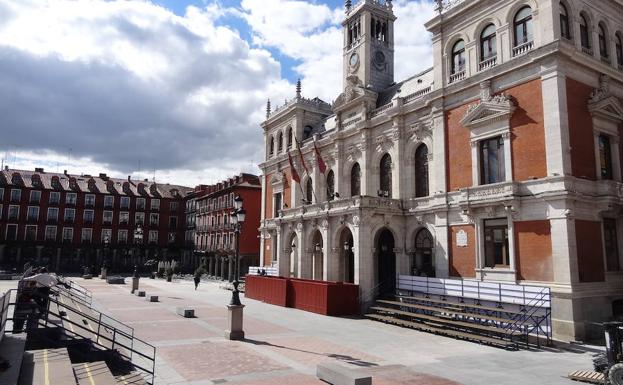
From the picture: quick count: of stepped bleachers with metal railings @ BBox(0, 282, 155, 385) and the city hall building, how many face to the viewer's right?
1

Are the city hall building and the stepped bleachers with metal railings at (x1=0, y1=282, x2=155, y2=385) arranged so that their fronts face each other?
yes

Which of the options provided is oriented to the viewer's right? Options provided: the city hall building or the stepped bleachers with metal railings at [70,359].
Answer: the stepped bleachers with metal railings

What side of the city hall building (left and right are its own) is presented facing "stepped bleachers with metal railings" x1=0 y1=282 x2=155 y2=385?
front

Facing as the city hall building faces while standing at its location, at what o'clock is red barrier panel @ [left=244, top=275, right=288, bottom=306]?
The red barrier panel is roughly at 2 o'clock from the city hall building.

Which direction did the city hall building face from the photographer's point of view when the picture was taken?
facing the viewer and to the left of the viewer

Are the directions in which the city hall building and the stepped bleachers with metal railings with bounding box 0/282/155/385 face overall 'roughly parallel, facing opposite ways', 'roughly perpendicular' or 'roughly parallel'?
roughly parallel, facing opposite ways

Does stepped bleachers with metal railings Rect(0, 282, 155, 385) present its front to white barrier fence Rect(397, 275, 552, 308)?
yes

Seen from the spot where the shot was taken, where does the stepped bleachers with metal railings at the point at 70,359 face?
facing to the right of the viewer

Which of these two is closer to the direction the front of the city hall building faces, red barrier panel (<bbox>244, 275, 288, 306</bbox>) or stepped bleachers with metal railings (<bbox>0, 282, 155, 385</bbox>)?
the stepped bleachers with metal railings

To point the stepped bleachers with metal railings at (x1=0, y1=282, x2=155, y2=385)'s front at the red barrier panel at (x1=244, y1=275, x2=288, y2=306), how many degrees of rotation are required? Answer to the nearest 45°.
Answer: approximately 45° to its left

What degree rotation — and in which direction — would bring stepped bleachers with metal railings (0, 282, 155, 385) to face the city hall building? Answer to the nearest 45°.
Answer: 0° — it already faces it

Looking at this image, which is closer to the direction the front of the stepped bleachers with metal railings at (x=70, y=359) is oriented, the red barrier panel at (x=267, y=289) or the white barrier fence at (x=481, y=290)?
the white barrier fence

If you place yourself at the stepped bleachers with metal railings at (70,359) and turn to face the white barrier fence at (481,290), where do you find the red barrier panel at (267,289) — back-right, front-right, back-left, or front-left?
front-left
